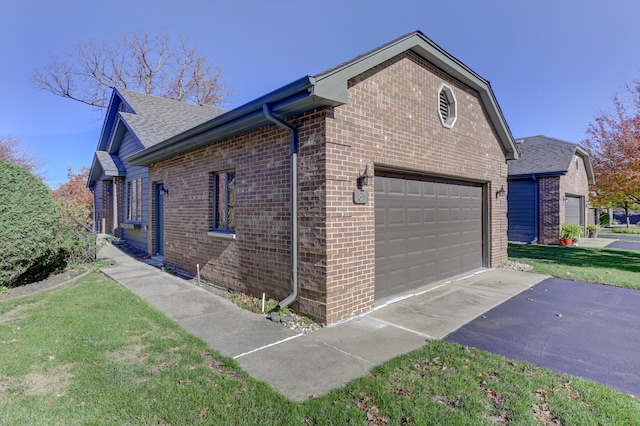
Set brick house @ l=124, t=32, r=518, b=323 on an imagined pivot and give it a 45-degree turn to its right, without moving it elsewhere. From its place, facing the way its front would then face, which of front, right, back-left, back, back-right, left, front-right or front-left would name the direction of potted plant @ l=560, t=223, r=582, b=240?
back-left

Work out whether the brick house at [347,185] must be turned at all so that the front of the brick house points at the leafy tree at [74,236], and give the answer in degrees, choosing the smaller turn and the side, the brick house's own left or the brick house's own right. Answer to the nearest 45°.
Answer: approximately 135° to the brick house's own right

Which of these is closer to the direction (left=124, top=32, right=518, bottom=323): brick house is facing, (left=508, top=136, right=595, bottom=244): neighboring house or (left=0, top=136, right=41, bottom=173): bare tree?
the neighboring house

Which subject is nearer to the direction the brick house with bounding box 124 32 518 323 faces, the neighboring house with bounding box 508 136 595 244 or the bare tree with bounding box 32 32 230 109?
the neighboring house

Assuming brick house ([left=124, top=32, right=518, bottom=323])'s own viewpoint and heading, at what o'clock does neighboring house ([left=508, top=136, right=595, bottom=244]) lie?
The neighboring house is roughly at 9 o'clock from the brick house.

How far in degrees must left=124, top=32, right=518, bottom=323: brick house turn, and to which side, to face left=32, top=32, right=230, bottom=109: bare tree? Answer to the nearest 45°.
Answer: approximately 180°

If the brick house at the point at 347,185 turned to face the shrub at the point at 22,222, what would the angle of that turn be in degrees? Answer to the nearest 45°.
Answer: approximately 135° to its right

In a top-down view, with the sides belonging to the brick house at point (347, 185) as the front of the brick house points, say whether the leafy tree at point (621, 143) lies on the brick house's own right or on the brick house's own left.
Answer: on the brick house's own left

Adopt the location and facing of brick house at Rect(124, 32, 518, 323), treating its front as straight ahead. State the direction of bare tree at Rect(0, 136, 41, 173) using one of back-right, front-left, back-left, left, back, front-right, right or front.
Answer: back
